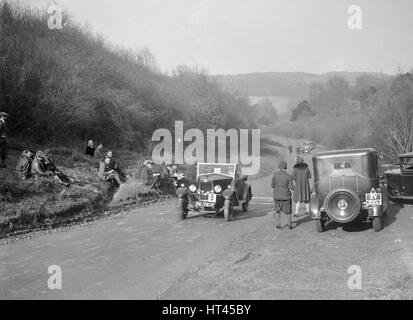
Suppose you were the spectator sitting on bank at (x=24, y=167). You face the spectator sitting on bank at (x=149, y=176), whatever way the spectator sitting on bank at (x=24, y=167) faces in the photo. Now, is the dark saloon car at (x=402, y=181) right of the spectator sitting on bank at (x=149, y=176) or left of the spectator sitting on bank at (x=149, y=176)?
right

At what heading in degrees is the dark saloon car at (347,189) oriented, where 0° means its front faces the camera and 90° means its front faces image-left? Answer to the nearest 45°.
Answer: approximately 180°

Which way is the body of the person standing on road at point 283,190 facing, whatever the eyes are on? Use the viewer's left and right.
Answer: facing away from the viewer

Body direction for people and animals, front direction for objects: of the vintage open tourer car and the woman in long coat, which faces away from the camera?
the woman in long coat

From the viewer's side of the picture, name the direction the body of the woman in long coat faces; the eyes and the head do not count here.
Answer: away from the camera

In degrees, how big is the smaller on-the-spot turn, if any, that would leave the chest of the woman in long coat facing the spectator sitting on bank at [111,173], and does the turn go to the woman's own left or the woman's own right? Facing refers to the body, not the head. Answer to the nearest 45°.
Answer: approximately 45° to the woman's own left
